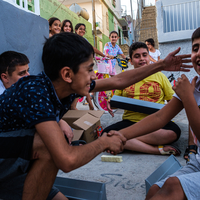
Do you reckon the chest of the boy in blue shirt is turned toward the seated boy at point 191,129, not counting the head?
yes

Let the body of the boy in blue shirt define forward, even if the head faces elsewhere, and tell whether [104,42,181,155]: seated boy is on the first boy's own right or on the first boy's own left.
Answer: on the first boy's own left

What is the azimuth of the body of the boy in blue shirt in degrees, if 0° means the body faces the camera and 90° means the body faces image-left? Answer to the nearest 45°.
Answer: approximately 270°
